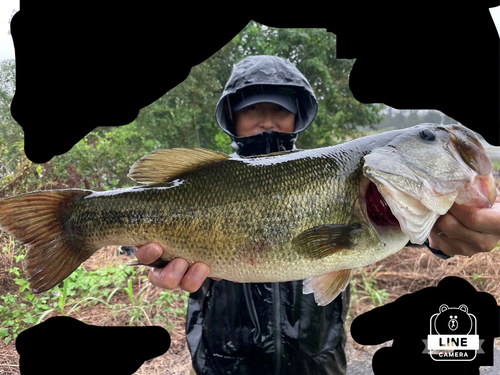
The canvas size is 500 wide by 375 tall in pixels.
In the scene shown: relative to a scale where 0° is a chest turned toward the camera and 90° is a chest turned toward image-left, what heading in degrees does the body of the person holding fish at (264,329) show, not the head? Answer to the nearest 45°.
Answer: approximately 0°

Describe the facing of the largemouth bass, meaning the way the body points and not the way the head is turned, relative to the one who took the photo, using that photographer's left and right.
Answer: facing to the right of the viewer
